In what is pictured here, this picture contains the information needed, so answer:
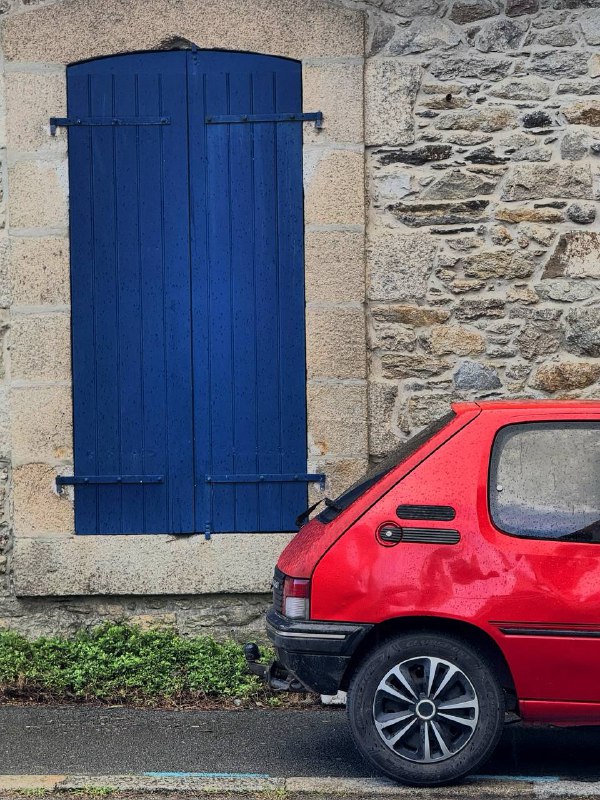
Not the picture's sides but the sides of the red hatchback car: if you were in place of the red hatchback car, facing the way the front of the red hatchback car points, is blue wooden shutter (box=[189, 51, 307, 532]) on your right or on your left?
on your left

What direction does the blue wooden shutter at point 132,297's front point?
toward the camera

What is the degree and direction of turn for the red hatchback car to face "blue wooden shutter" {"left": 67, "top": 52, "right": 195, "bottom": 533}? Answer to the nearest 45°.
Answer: approximately 135° to its left

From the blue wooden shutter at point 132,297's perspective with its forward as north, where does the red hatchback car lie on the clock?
The red hatchback car is roughly at 11 o'clock from the blue wooden shutter.

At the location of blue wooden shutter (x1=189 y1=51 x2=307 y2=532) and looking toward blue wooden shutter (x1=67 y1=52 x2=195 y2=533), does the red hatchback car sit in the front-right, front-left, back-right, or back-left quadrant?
back-left

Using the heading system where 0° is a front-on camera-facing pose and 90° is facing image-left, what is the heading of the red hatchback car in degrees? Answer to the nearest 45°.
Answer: approximately 270°

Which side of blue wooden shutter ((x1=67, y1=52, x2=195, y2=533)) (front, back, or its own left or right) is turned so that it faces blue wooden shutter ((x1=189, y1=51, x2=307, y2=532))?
left

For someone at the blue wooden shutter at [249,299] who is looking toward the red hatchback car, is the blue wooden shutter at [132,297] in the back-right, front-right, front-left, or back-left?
back-right

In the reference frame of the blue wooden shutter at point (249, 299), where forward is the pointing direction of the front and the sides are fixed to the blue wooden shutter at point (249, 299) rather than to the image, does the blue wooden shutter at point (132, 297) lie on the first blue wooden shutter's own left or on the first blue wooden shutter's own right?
on the first blue wooden shutter's own right
